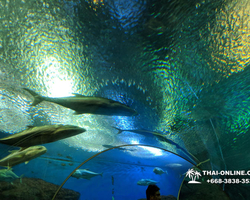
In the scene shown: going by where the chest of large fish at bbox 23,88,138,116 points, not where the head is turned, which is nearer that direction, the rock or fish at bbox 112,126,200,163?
the fish

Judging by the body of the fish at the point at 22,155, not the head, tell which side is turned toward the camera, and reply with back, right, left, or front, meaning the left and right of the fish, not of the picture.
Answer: right

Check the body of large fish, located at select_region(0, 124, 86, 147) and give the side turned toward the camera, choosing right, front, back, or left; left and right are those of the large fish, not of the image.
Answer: right

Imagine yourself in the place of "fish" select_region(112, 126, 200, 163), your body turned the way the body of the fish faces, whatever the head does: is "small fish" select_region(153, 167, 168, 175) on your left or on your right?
on your left
